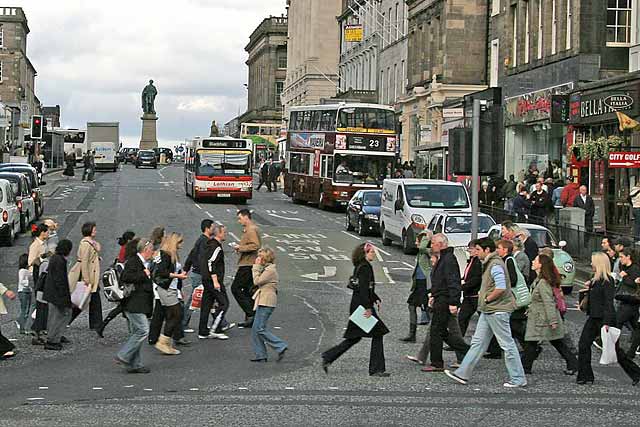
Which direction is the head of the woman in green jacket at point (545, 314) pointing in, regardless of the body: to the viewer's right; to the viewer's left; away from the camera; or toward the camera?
to the viewer's left

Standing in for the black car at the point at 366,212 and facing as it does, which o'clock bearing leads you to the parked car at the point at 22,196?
The parked car is roughly at 4 o'clock from the black car.

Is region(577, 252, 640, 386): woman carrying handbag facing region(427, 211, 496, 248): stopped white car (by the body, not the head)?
no

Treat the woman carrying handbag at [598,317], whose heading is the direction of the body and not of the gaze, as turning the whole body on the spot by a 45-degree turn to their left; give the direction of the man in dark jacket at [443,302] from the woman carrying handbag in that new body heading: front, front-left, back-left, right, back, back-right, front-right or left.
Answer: front-right

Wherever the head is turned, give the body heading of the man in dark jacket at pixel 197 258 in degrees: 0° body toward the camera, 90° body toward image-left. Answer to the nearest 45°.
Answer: approximately 270°

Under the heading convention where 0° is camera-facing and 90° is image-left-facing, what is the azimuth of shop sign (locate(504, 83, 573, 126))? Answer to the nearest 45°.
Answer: approximately 45°

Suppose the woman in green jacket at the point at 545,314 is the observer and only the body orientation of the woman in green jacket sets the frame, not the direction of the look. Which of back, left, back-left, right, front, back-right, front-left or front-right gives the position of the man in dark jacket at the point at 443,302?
front

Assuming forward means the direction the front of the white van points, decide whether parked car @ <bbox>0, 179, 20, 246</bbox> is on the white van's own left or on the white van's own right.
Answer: on the white van's own right

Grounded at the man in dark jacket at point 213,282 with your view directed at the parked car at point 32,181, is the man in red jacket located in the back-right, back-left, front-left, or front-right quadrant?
front-right

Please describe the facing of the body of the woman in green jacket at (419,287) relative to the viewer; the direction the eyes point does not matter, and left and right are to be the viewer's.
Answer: facing to the left of the viewer

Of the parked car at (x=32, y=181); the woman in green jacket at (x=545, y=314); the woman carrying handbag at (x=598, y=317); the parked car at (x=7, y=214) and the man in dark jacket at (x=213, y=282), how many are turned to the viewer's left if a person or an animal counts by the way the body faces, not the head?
2

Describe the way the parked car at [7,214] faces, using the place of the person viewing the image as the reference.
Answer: facing away from the viewer

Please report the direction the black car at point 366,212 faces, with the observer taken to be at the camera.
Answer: facing the viewer and to the right of the viewer

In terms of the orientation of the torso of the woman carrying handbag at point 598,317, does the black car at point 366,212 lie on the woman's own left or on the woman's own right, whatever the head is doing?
on the woman's own right

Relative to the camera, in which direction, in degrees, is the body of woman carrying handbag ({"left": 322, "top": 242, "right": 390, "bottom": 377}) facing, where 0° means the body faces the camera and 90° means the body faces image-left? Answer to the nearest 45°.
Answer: approximately 270°
